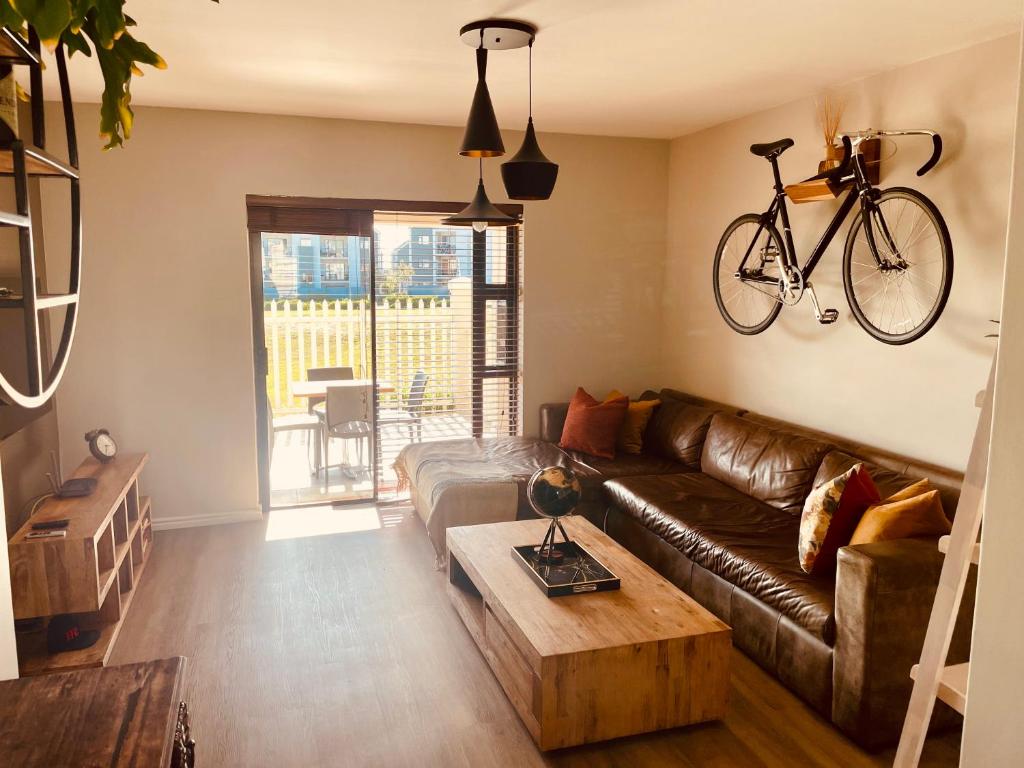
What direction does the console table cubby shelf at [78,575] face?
to the viewer's right

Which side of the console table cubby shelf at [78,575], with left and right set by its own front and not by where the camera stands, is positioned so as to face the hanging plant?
right

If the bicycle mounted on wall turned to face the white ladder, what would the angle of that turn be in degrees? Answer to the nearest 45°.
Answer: approximately 45° to its right

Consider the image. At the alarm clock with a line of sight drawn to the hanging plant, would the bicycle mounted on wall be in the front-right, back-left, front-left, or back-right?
front-left

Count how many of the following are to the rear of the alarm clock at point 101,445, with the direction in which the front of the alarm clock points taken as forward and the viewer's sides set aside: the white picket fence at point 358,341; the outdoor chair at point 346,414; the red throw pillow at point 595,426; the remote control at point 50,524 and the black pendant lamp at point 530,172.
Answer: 0

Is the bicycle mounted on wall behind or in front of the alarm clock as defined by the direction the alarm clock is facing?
in front

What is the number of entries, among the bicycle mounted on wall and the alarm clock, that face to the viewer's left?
0

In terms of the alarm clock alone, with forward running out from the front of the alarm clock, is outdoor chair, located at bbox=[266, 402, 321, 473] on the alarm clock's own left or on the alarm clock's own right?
on the alarm clock's own left

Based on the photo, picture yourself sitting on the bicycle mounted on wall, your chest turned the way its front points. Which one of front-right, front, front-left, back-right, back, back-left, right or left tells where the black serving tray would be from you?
right

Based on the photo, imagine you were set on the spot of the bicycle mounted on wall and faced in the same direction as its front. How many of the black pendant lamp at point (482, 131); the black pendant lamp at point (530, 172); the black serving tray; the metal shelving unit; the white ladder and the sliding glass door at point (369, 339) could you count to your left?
0

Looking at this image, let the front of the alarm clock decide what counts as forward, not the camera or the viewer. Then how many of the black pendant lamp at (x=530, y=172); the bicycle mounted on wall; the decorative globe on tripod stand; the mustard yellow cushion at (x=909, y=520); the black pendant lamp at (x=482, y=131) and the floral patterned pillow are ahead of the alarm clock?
6

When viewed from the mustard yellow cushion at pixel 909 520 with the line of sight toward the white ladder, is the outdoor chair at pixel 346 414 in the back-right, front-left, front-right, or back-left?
back-right

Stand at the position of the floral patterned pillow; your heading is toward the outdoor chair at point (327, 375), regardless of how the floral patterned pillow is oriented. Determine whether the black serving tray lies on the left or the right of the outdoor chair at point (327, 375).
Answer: left

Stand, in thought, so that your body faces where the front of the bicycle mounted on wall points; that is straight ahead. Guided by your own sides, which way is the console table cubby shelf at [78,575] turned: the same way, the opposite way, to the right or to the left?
to the left

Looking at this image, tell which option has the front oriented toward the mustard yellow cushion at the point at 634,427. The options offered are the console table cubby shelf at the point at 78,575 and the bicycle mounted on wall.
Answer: the console table cubby shelf

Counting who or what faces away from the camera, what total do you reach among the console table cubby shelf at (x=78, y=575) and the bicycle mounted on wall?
0

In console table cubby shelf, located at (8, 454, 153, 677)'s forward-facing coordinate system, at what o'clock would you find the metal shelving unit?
The metal shelving unit is roughly at 3 o'clock from the console table cubby shelf.
